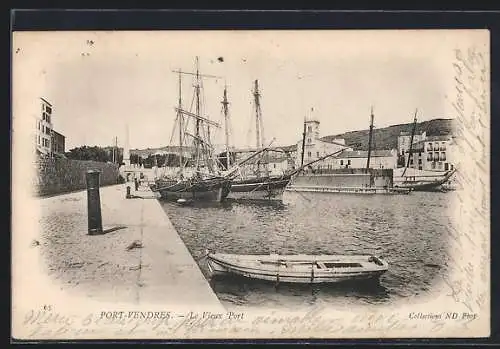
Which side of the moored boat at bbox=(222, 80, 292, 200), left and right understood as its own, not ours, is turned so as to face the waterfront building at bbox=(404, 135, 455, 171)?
front

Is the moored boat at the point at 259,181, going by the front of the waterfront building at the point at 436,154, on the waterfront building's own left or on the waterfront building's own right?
on the waterfront building's own right

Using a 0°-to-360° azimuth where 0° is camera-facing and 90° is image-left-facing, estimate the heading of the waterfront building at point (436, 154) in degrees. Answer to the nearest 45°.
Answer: approximately 0°

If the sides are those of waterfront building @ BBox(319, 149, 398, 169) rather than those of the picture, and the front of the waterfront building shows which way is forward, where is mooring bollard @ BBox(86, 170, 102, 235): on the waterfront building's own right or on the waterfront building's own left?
on the waterfront building's own right

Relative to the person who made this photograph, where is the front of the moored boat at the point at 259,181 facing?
facing to the right of the viewer

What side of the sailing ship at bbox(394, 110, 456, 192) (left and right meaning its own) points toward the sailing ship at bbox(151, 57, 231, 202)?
back

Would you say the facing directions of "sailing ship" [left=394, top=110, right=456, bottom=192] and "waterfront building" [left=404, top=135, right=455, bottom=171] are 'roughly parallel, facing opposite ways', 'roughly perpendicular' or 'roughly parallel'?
roughly perpendicular
